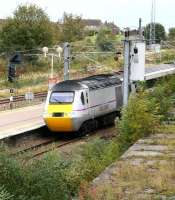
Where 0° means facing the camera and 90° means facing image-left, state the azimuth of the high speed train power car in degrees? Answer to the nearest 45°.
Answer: approximately 45°

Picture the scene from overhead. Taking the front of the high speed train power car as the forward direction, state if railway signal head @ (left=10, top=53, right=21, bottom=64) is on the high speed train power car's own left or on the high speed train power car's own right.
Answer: on the high speed train power car's own right

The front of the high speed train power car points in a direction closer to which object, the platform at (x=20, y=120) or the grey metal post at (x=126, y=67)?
the platform

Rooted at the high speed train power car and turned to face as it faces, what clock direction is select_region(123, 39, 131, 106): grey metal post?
The grey metal post is roughly at 7 o'clock from the high speed train power car.

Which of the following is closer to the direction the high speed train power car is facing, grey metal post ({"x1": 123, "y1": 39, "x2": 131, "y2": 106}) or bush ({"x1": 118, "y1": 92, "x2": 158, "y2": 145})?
the bush

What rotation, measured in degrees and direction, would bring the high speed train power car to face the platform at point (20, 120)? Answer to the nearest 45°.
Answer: approximately 90° to its right

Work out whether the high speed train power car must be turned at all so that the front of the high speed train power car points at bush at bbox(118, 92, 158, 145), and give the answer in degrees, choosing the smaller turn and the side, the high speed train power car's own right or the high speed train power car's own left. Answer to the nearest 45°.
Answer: approximately 45° to the high speed train power car's own left
